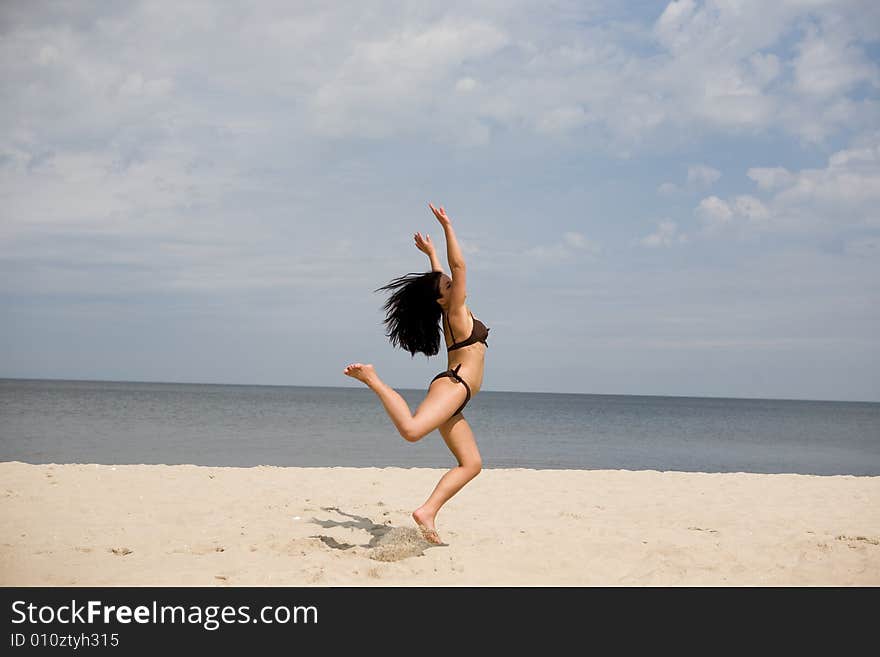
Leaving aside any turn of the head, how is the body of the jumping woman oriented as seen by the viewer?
to the viewer's right
